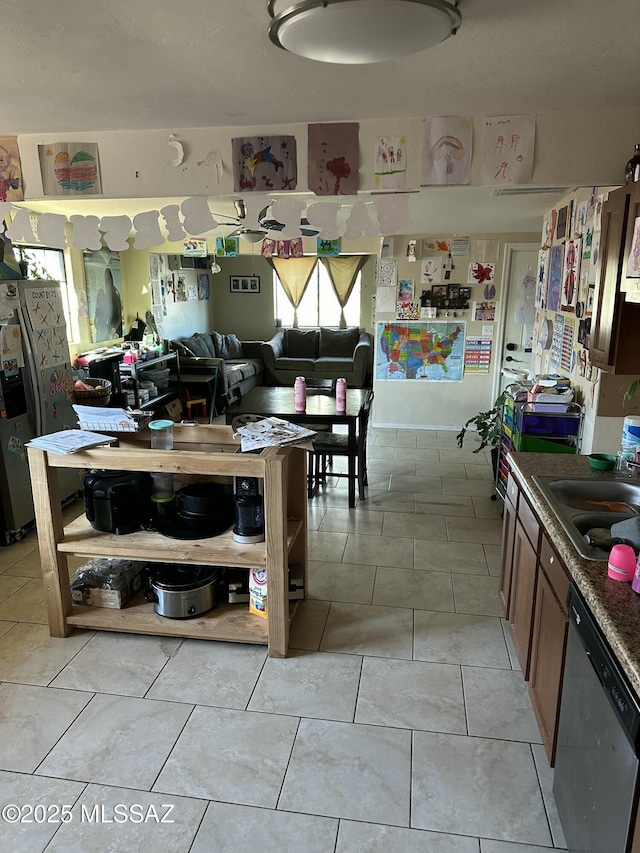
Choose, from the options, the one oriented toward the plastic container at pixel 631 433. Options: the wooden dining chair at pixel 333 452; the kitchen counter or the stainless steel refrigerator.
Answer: the stainless steel refrigerator

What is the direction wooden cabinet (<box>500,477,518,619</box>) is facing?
to the viewer's left

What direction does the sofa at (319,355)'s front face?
toward the camera

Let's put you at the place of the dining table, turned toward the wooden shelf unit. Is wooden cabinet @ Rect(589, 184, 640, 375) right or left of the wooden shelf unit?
left

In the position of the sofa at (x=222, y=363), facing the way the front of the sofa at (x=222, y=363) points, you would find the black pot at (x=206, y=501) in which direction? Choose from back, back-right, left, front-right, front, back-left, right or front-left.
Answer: front-right

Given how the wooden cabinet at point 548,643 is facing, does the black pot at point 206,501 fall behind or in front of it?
in front

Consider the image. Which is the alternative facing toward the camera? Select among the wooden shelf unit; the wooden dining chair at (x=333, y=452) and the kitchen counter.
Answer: the wooden shelf unit

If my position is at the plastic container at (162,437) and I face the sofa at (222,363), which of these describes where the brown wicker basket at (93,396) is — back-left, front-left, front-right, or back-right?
front-left

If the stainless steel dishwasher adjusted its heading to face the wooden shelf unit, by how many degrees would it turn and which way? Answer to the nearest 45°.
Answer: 0° — it already faces it

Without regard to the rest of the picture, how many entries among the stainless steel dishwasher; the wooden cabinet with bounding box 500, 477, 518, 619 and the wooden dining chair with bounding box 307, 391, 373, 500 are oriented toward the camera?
0

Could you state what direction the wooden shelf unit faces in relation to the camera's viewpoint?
facing the viewer

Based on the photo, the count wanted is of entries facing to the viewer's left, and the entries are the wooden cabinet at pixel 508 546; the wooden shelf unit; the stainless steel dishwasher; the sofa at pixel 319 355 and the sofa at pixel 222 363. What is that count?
2

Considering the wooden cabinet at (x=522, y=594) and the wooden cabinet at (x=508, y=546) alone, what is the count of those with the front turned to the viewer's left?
2

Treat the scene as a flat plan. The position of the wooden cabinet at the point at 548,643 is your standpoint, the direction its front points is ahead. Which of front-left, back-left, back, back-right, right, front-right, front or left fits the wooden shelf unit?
front

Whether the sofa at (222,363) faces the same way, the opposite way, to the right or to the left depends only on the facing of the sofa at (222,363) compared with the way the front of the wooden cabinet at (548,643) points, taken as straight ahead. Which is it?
the opposite way
